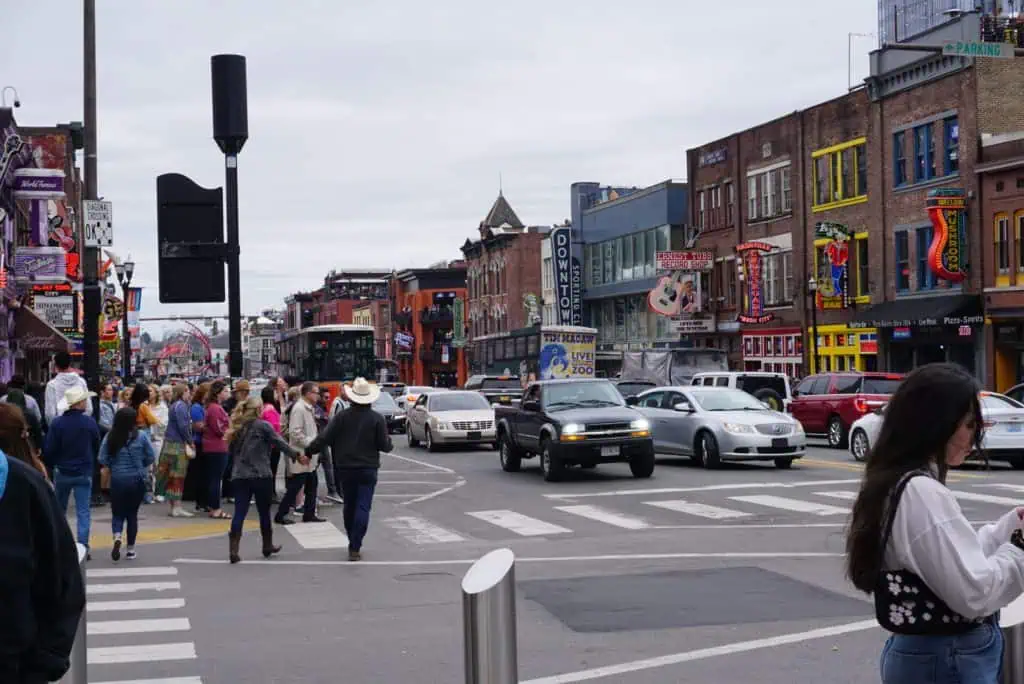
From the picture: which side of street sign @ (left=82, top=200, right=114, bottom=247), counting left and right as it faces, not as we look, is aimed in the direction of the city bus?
back

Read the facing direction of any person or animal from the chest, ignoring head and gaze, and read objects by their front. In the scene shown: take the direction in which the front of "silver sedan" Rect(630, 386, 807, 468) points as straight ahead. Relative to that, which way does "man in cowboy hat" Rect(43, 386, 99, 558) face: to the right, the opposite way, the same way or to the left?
the opposite way

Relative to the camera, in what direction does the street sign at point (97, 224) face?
facing the viewer

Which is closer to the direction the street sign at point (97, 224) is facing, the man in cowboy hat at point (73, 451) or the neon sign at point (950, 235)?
the man in cowboy hat

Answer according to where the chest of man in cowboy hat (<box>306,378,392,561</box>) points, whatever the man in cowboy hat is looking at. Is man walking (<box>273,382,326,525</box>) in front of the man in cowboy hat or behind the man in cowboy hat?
in front

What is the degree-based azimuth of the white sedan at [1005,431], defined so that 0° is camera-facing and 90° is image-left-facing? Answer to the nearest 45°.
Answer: approximately 135°

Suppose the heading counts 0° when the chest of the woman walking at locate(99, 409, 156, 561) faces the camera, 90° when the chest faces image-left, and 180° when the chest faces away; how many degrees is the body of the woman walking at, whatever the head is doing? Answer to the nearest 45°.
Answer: approximately 180°

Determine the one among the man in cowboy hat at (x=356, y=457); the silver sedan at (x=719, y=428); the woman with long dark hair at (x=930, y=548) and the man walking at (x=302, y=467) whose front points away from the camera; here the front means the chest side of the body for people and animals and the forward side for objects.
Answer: the man in cowboy hat

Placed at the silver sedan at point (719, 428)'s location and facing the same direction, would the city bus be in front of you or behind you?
behind
